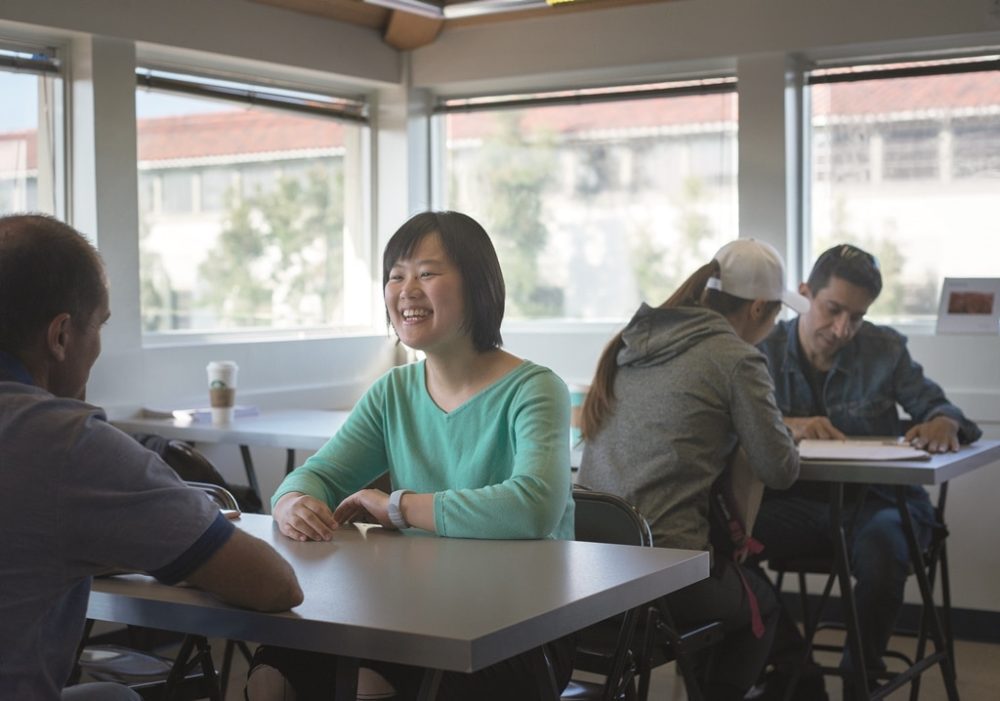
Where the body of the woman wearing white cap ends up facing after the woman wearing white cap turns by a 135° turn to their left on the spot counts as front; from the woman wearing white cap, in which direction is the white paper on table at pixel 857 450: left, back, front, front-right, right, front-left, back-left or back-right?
back-right

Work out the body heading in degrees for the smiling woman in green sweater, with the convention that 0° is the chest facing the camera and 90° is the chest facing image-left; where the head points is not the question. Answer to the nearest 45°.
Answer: approximately 45°

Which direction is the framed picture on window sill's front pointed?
toward the camera

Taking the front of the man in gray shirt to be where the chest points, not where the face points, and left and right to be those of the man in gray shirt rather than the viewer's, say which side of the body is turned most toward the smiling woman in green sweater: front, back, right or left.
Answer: front

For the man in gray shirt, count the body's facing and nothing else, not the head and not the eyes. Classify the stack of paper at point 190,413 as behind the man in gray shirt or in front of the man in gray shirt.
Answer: in front

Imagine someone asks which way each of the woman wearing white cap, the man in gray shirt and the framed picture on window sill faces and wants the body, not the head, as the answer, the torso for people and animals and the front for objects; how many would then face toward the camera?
1

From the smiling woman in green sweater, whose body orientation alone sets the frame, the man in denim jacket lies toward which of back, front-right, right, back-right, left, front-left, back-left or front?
back

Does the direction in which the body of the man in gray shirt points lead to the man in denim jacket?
yes

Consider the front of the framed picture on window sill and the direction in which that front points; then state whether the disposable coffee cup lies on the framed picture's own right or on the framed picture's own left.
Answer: on the framed picture's own right

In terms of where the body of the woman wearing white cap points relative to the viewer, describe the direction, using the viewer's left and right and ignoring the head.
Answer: facing away from the viewer and to the right of the viewer

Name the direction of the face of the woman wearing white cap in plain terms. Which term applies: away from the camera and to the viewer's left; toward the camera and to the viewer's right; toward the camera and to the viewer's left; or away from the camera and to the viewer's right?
away from the camera and to the viewer's right

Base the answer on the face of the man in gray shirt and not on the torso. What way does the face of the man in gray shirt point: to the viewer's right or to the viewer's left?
to the viewer's right

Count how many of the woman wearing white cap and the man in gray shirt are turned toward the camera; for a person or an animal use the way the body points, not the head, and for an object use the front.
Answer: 0

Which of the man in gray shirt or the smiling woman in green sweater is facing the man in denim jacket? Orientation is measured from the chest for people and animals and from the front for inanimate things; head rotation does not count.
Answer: the man in gray shirt

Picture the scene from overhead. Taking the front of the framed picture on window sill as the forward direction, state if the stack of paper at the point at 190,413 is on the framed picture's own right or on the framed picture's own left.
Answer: on the framed picture's own right

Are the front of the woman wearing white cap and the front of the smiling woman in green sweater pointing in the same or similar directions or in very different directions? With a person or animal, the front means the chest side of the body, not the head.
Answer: very different directions

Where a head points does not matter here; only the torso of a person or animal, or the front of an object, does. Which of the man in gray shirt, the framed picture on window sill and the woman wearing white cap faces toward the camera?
the framed picture on window sill
